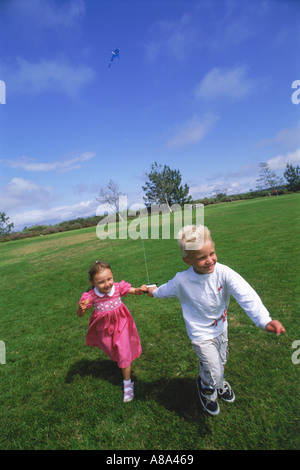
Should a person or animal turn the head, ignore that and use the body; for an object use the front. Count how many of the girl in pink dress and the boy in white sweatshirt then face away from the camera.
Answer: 0

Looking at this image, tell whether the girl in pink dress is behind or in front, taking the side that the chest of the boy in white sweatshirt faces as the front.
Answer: behind

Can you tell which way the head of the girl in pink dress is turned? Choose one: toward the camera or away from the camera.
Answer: toward the camera

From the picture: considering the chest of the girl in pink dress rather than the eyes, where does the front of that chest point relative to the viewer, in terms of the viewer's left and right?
facing the viewer
